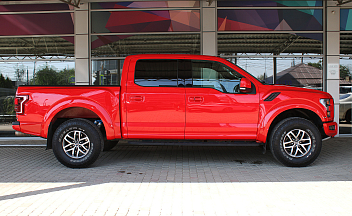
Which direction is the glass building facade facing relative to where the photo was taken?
toward the camera

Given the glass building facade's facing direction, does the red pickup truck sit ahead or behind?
ahead

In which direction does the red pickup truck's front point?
to the viewer's right

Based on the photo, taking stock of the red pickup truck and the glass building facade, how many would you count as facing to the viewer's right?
1

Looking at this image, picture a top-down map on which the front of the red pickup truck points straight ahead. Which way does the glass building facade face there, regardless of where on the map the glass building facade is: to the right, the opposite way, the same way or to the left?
to the right

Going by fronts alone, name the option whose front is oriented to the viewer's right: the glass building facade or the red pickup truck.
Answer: the red pickup truck

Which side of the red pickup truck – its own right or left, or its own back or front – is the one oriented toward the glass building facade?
left
